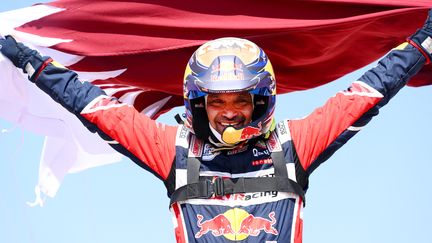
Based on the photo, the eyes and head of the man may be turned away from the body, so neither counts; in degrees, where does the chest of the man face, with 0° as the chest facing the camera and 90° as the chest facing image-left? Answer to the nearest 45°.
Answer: approximately 0°
